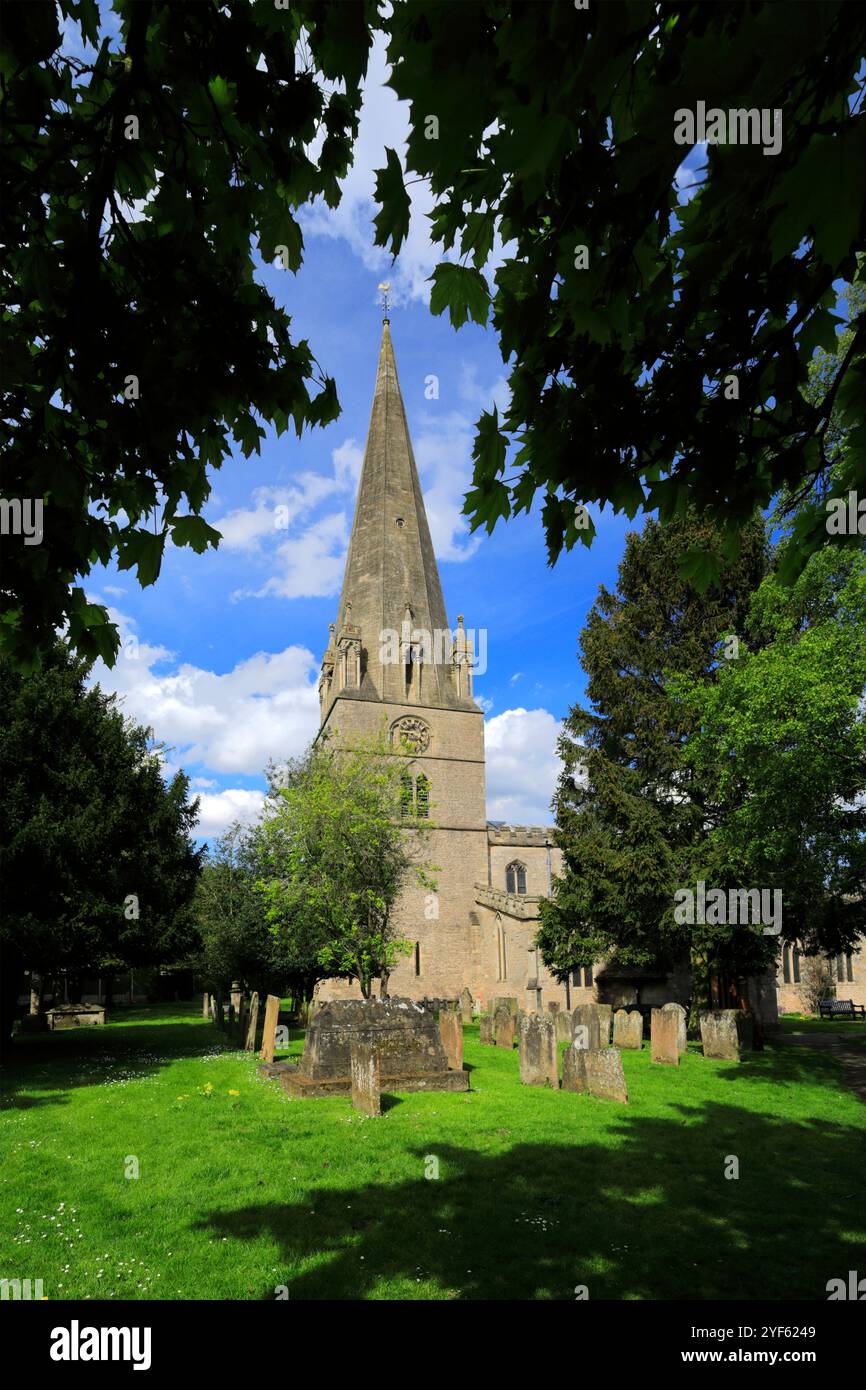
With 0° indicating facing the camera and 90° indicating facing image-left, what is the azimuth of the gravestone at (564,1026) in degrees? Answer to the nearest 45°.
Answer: approximately 0°

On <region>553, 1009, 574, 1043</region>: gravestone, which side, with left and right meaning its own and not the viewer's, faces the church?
back

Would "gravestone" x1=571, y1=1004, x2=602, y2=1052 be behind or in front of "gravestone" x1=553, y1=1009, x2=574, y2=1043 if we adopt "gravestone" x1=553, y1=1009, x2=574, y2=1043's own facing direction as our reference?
in front

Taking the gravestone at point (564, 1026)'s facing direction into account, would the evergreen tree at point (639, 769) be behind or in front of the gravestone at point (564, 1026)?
behind

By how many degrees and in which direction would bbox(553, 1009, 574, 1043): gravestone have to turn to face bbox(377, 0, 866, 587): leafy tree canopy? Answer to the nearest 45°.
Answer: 0° — it already faces it

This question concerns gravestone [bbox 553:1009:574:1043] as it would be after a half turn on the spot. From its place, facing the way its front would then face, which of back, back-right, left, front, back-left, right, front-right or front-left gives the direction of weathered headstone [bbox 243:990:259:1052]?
left

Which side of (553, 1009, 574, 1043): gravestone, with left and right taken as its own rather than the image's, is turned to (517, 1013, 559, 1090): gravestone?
front

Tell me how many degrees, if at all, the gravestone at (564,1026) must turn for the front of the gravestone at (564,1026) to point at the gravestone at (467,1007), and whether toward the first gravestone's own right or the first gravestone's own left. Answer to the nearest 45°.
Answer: approximately 180°
